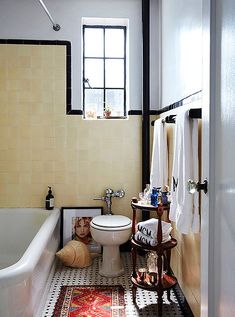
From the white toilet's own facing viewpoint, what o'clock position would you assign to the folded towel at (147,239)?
The folded towel is roughly at 11 o'clock from the white toilet.

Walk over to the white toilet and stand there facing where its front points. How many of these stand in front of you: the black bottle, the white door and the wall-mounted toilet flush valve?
1

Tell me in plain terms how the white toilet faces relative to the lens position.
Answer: facing the viewer

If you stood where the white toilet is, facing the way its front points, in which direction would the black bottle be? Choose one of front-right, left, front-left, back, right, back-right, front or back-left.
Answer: back-right

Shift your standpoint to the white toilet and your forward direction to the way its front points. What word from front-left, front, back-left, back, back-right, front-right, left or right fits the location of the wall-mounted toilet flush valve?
back

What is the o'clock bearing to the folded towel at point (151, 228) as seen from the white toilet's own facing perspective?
The folded towel is roughly at 11 o'clock from the white toilet.

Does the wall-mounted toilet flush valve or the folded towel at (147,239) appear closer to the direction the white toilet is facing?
the folded towel

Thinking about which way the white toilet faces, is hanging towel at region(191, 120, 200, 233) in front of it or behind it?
in front
